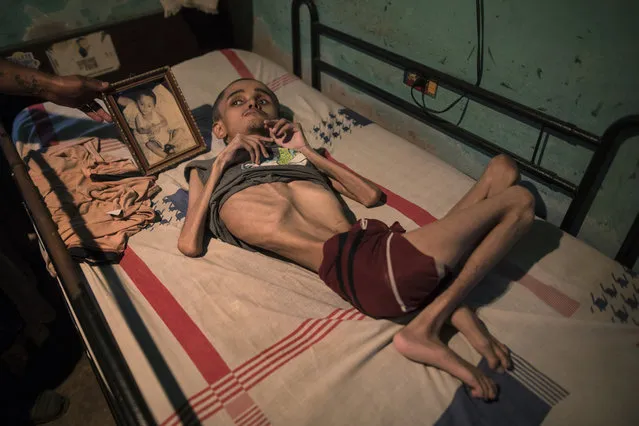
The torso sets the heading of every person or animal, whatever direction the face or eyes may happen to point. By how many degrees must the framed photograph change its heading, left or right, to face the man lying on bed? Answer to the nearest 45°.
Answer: approximately 45° to its left

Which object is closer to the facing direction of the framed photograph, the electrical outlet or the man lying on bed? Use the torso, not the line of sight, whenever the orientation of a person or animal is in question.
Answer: the man lying on bed

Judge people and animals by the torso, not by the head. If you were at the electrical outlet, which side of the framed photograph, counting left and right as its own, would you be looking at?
left

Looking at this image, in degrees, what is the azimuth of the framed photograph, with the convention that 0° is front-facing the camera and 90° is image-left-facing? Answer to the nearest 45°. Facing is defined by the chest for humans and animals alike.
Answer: approximately 0°

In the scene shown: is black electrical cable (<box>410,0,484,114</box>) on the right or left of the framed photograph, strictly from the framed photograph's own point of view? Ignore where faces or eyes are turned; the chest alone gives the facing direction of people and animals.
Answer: on its left
